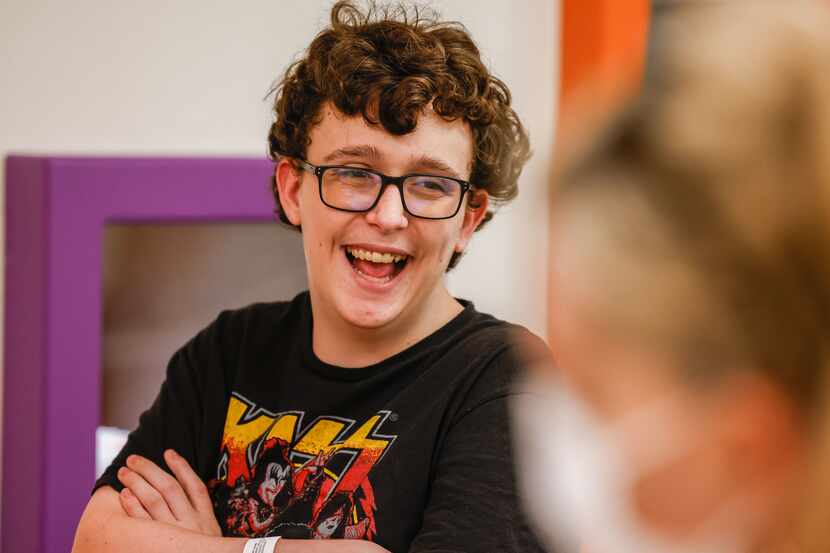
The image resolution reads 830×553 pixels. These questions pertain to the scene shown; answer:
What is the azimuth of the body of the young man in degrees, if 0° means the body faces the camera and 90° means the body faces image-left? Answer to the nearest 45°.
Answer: approximately 45°

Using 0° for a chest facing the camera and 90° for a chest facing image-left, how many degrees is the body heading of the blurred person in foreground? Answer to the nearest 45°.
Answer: approximately 90°

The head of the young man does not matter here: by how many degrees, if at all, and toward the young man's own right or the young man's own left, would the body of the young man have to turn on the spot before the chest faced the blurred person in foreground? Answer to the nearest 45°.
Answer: approximately 45° to the young man's own left

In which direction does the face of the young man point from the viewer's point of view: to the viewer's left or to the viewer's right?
to the viewer's right

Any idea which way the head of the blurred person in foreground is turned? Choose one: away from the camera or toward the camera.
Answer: away from the camera
